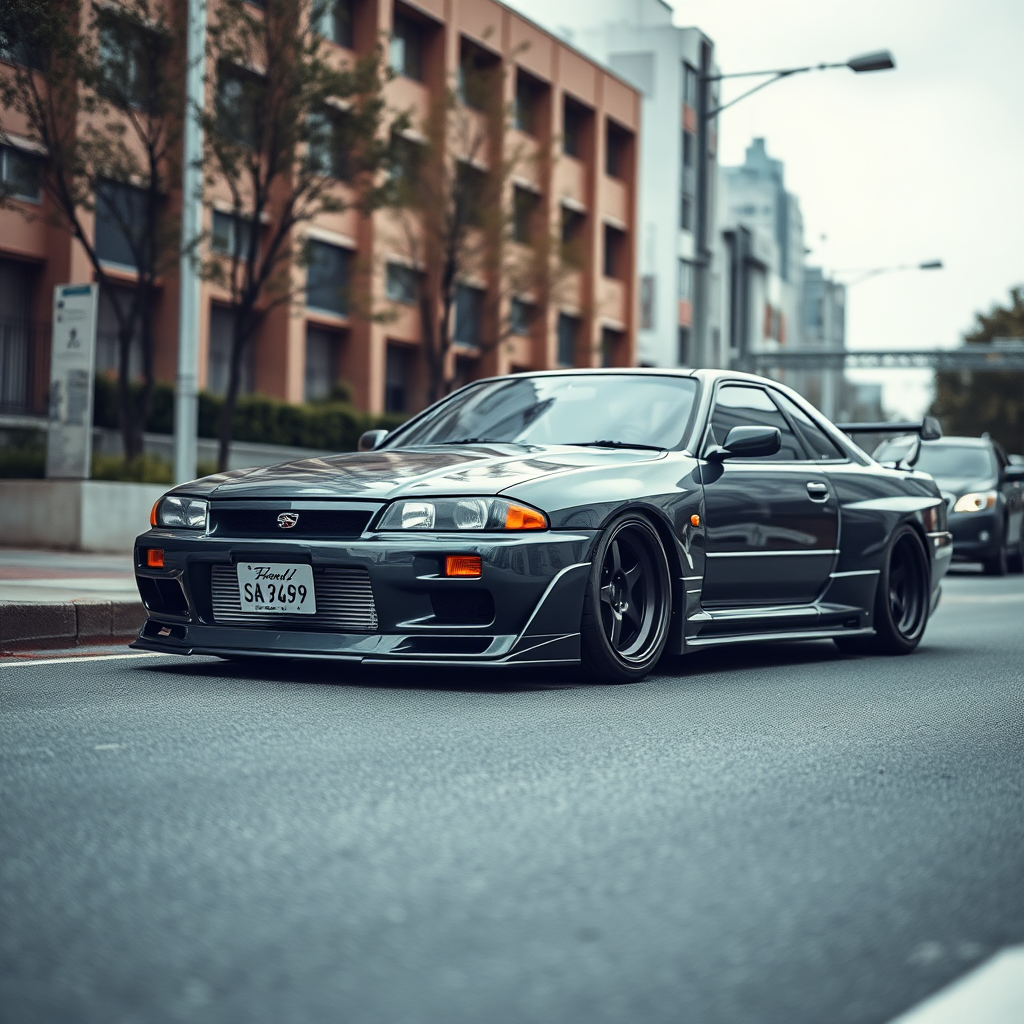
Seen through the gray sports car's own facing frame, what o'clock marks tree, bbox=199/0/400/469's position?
The tree is roughly at 4 o'clock from the gray sports car.

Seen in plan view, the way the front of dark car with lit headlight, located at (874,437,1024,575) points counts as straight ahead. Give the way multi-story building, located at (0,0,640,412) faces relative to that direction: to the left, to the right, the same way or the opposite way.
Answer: to the left

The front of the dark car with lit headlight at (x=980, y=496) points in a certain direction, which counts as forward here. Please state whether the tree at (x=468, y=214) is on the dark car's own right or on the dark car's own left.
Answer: on the dark car's own right

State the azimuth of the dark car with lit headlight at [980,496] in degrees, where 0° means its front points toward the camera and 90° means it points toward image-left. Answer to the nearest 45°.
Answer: approximately 45°

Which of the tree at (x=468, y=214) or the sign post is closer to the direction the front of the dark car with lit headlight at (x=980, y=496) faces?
the sign post

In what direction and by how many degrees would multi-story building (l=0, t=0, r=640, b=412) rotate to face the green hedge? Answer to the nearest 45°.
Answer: approximately 45° to its right

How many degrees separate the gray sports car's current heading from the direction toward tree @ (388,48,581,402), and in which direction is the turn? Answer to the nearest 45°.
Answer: approximately 135° to its right

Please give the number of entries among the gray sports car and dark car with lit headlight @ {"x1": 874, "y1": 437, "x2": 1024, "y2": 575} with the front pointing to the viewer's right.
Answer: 0

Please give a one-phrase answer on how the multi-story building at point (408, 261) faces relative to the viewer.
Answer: facing the viewer and to the right of the viewer

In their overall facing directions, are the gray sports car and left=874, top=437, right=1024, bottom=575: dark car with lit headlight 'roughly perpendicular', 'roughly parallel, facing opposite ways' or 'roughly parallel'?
roughly parallel

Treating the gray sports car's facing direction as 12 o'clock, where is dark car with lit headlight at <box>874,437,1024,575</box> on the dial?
The dark car with lit headlight is roughly at 5 o'clock from the gray sports car.

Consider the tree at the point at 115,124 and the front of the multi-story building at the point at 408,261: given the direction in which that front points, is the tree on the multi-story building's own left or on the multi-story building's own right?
on the multi-story building's own right

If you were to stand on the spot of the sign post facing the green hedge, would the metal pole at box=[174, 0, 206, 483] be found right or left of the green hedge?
right
